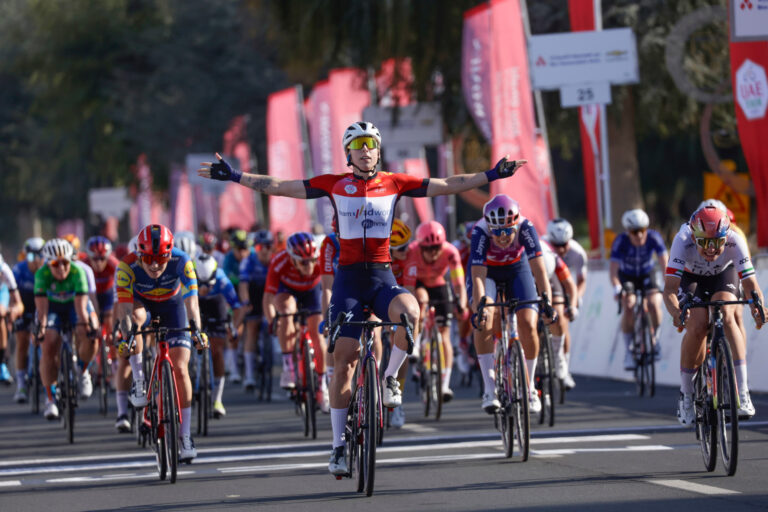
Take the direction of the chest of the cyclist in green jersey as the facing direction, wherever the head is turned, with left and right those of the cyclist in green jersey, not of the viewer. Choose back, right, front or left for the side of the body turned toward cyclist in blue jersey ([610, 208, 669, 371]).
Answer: left

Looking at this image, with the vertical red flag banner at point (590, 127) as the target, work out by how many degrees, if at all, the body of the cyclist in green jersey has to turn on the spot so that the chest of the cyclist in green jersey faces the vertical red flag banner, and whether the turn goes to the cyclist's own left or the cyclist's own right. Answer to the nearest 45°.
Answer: approximately 135° to the cyclist's own left

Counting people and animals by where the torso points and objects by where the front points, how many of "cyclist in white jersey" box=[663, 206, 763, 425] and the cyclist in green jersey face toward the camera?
2

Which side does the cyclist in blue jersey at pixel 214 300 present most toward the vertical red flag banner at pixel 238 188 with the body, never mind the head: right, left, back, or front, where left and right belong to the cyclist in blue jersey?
back

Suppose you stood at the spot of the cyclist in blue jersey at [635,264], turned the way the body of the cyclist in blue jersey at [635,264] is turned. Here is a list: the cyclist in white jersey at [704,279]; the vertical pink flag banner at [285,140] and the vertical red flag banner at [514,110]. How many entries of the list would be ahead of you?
1

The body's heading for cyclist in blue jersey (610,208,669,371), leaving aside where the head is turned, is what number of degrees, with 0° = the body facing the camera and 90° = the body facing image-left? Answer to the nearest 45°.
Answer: approximately 0°

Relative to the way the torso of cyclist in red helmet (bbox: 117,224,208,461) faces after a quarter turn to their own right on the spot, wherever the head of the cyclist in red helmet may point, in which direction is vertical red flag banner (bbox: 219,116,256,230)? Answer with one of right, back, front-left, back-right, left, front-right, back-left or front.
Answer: right

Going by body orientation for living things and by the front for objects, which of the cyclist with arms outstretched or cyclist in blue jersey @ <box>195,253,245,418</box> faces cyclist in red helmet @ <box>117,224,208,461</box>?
the cyclist in blue jersey
